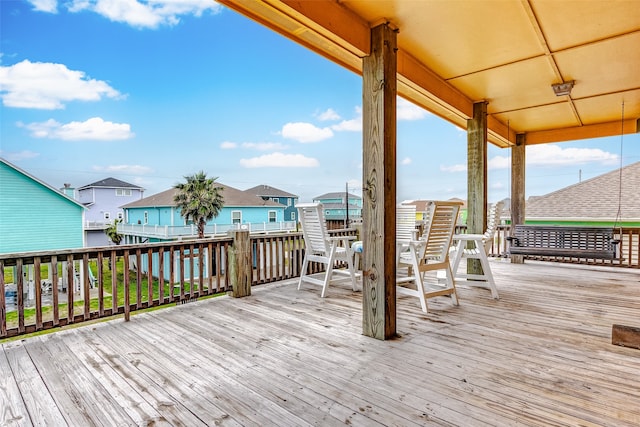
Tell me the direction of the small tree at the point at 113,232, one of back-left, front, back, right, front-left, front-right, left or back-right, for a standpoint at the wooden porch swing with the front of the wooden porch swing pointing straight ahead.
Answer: right

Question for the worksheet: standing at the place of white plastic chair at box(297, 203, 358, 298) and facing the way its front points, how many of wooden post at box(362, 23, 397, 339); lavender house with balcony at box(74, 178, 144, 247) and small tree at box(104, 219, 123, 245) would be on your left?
2

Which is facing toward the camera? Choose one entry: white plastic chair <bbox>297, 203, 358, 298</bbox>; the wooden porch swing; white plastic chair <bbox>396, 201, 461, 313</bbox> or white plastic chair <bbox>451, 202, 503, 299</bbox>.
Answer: the wooden porch swing

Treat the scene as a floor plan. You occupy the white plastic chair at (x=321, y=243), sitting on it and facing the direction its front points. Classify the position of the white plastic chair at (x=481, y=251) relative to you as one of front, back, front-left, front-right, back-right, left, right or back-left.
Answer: front-right

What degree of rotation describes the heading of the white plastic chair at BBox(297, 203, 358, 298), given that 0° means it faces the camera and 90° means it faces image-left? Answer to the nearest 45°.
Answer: approximately 225°

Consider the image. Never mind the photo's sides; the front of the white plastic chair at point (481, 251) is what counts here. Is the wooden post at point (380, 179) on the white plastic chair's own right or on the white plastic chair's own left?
on the white plastic chair's own left

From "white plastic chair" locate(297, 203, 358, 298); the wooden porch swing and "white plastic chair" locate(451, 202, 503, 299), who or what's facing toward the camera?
the wooden porch swing

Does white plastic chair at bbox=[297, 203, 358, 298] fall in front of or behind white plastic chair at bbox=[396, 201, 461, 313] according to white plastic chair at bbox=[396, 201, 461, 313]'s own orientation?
in front

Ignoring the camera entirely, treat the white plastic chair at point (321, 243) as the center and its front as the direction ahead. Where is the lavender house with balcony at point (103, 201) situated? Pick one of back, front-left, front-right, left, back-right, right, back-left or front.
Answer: left

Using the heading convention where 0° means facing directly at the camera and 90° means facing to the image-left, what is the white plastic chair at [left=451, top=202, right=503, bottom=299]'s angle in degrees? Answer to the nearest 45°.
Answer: approximately 90°
